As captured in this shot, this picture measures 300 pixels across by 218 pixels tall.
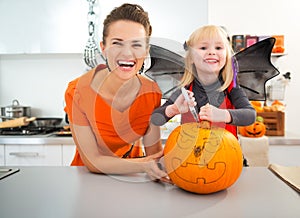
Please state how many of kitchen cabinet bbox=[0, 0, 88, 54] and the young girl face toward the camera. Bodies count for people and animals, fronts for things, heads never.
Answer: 2

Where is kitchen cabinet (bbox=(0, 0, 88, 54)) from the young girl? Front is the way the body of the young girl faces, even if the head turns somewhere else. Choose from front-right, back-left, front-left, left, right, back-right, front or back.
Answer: back-right

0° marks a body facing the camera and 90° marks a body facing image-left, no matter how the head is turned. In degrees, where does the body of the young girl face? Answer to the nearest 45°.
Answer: approximately 0°

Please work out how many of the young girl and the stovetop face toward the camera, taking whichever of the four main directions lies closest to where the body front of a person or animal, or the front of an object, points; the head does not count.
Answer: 2

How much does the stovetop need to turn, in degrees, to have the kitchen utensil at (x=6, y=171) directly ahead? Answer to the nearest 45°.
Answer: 0° — it already faces it

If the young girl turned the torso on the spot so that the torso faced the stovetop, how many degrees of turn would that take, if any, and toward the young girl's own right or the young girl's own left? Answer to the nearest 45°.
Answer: approximately 135° to the young girl's own right

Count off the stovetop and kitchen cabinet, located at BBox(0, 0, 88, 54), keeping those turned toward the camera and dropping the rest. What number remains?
2

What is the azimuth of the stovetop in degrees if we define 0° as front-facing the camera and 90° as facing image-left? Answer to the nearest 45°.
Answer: approximately 0°

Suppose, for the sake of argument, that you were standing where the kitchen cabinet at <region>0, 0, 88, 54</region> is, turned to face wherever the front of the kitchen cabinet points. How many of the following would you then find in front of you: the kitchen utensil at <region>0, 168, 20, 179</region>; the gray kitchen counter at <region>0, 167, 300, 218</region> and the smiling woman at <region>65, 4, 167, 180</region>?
3

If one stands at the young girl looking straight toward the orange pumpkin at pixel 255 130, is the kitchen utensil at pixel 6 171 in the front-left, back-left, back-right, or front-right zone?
back-left
